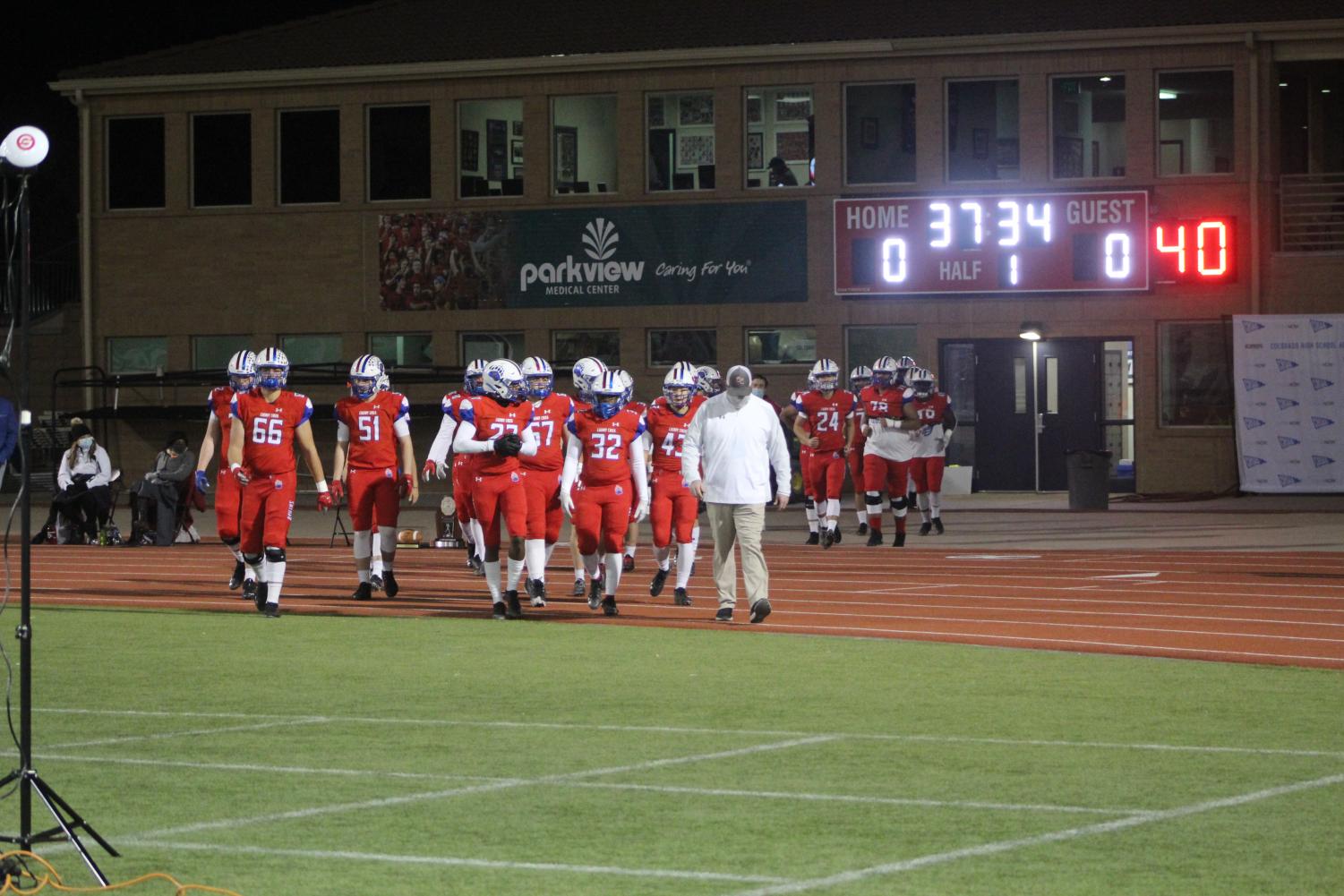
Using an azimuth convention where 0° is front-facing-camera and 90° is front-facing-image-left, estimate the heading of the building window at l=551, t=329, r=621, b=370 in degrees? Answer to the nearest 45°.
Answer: approximately 0°

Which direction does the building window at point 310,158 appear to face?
toward the camera

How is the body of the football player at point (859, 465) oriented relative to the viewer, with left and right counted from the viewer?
facing the viewer

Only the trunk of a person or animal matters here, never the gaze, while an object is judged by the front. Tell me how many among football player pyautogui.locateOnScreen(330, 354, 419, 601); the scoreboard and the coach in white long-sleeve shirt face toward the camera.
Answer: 3

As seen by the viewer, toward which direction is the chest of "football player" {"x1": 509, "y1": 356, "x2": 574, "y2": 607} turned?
toward the camera

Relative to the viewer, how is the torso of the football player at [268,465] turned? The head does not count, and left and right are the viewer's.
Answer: facing the viewer

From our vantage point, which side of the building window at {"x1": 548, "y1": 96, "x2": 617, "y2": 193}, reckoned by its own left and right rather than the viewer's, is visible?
front

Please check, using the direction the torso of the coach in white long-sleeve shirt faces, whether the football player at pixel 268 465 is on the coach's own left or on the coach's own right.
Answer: on the coach's own right

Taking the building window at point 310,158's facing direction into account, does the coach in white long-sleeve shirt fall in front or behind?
in front

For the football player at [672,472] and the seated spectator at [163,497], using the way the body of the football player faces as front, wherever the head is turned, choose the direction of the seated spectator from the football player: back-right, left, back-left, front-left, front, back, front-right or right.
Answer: back-right

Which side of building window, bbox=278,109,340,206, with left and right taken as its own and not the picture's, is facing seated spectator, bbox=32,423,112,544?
front

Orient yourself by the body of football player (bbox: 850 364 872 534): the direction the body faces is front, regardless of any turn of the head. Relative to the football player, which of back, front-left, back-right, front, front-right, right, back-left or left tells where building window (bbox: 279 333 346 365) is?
back-right

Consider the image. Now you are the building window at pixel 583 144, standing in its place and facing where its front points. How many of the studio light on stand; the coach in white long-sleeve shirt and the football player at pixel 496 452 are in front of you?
3
